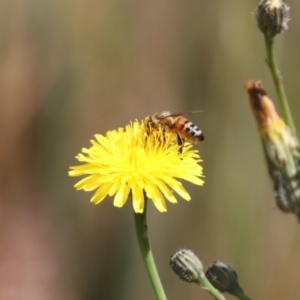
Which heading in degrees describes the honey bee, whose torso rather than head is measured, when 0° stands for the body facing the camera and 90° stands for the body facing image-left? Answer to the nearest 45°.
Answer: approximately 90°
